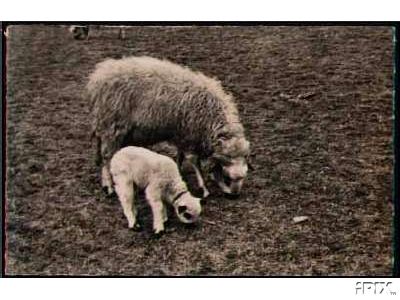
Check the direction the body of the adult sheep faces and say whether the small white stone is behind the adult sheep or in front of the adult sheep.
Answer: in front

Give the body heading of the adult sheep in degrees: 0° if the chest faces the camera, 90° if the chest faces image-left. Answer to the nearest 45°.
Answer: approximately 270°
